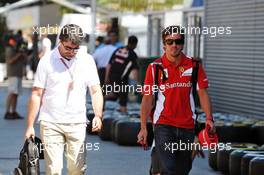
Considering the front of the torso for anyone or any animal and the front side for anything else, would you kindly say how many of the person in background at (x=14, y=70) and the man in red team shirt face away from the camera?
0

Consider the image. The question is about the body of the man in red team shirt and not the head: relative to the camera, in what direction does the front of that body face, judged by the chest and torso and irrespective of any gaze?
toward the camera

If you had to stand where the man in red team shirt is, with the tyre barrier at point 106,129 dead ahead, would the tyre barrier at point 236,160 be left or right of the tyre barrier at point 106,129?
right

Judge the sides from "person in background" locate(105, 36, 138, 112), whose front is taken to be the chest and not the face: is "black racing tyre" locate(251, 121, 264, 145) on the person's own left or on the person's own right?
on the person's own right
